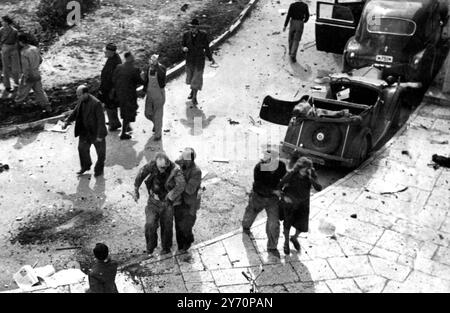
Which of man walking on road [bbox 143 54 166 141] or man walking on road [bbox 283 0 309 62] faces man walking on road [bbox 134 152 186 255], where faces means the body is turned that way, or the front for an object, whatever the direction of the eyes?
man walking on road [bbox 143 54 166 141]

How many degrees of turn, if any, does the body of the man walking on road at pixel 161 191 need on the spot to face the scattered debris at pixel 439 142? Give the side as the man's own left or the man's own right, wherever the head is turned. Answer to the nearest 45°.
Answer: approximately 135° to the man's own left

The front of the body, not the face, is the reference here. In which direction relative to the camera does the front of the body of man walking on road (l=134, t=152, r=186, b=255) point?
toward the camera

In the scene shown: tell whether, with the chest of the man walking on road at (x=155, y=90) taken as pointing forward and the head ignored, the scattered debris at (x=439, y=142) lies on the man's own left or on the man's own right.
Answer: on the man's own left

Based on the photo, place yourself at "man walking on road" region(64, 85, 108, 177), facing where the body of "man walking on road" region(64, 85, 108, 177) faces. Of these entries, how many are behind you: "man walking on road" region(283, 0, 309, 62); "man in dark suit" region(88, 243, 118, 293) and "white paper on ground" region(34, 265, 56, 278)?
1

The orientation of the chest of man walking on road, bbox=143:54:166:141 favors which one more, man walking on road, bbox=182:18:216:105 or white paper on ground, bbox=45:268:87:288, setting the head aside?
the white paper on ground

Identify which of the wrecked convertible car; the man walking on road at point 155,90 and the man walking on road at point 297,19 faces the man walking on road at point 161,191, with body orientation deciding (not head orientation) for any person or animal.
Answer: the man walking on road at point 155,90

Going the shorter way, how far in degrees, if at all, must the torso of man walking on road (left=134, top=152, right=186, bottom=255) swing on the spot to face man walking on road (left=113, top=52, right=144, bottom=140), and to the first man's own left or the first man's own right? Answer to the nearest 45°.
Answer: approximately 180°

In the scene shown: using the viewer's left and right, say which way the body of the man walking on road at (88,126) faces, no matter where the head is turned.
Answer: facing the viewer and to the left of the viewer

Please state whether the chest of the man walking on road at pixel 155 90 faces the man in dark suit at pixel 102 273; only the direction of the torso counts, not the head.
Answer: yes

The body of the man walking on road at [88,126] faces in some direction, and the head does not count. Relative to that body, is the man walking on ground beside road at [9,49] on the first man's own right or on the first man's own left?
on the first man's own right

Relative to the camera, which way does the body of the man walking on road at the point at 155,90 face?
toward the camera

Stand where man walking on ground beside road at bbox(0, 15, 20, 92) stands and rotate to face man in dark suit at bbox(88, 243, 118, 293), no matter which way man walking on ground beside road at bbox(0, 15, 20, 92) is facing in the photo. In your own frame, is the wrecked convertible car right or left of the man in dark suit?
left
